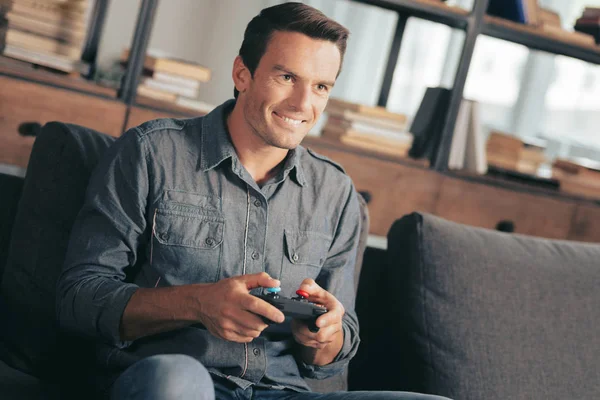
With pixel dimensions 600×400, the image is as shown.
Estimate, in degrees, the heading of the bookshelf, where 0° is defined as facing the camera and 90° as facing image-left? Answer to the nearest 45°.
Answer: approximately 0°

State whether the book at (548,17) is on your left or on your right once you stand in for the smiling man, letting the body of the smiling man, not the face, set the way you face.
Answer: on your left
